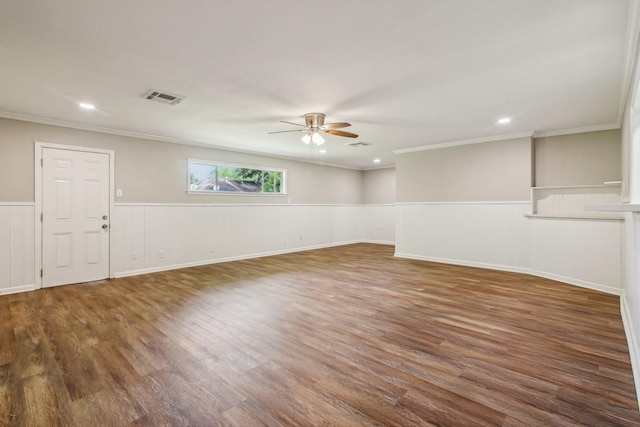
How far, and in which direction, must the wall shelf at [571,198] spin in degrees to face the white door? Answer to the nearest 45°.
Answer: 0° — it already faces it

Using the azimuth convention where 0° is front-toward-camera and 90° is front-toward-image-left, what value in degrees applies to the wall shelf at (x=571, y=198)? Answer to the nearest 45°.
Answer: approximately 45°

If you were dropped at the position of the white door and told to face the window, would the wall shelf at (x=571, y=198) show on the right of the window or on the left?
right

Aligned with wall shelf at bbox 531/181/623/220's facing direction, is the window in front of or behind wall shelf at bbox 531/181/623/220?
in front
